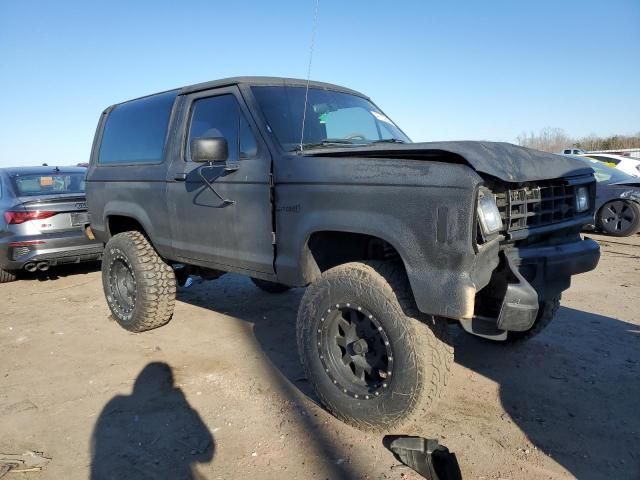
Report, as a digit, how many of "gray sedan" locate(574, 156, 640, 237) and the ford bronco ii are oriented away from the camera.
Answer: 0

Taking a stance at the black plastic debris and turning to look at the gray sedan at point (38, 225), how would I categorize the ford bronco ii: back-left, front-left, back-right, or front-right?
front-right

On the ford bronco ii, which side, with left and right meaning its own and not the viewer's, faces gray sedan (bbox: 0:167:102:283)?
back

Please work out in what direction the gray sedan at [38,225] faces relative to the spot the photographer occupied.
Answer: facing away from the viewer and to the left of the viewer

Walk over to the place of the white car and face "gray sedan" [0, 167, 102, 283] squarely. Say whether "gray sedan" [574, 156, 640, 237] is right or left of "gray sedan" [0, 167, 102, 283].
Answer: left

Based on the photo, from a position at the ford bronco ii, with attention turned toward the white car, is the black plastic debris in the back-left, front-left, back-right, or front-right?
back-right

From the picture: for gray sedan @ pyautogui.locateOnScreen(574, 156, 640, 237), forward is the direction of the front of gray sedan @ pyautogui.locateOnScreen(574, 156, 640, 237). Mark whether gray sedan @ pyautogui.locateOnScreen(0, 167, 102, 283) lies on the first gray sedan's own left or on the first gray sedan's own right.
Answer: on the first gray sedan's own right

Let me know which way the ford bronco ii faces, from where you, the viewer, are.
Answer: facing the viewer and to the right of the viewer
